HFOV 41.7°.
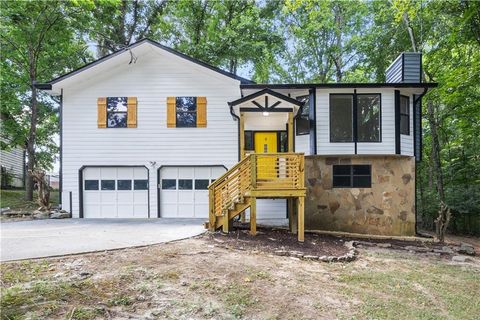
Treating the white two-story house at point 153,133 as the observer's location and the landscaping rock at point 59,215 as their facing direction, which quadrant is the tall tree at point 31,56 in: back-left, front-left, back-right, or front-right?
front-right

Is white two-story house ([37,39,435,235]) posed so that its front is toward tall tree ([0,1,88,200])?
no

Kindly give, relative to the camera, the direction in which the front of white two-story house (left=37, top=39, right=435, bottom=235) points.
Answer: facing the viewer

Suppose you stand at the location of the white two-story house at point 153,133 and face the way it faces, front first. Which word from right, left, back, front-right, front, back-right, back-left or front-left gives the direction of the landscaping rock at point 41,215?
right

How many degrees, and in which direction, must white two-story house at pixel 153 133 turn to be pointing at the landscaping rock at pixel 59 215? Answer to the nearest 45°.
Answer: approximately 90° to its right
